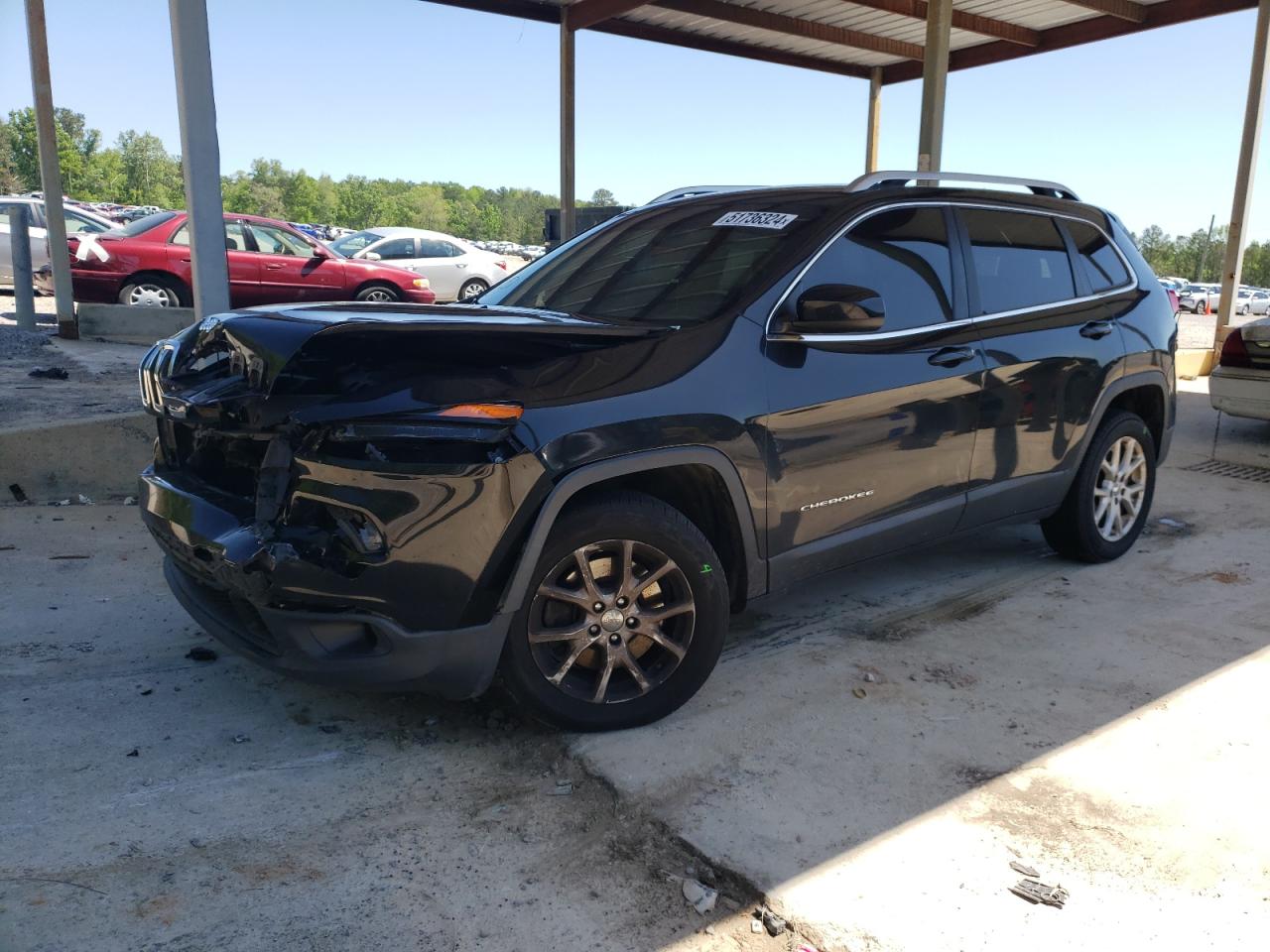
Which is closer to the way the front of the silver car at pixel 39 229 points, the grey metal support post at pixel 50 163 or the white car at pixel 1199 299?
the white car

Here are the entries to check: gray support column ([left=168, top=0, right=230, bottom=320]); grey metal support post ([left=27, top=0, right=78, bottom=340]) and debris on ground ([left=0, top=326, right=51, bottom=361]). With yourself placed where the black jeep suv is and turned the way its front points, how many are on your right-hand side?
3

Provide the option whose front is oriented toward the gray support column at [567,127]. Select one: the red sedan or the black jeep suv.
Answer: the red sedan

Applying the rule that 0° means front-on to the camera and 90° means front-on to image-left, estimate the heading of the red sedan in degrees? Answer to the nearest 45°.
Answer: approximately 270°

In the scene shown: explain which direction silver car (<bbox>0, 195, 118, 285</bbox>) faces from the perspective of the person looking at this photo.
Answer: facing to the right of the viewer

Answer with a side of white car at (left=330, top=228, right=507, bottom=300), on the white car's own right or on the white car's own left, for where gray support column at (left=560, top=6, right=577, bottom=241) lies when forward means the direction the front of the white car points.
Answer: on the white car's own left

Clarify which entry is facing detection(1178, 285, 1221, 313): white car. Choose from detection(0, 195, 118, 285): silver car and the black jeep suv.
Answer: the silver car

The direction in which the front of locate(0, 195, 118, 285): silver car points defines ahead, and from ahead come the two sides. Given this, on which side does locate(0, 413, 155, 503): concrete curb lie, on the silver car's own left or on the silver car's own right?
on the silver car's own right

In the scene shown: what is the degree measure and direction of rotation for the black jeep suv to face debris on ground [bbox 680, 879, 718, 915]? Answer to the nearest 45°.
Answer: approximately 45° to its left

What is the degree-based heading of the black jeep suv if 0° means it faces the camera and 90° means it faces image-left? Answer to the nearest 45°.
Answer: approximately 45°

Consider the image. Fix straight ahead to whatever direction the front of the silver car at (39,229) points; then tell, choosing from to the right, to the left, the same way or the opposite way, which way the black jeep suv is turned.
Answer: the opposite way

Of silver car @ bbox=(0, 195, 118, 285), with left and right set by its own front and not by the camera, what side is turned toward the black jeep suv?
right
